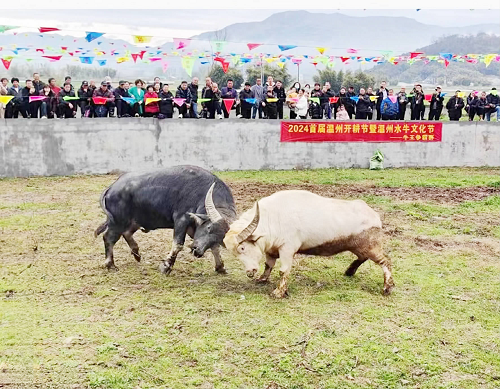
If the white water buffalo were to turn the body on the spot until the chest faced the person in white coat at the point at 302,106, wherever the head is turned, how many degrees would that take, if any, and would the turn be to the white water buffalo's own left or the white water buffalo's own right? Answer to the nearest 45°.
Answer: approximately 90° to the white water buffalo's own right

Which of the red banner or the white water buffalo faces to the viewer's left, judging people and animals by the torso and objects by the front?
the white water buffalo

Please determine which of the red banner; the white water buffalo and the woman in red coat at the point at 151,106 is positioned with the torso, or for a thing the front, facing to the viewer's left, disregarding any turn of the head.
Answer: the white water buffalo

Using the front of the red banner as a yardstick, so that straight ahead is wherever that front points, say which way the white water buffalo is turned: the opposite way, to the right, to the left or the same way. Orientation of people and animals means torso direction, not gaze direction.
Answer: to the right

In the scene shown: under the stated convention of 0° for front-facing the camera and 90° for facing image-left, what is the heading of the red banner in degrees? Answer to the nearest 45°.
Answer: approximately 0°

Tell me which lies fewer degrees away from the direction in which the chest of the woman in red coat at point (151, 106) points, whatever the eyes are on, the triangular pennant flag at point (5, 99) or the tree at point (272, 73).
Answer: the triangular pennant flag

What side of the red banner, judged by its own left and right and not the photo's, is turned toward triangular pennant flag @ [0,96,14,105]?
right

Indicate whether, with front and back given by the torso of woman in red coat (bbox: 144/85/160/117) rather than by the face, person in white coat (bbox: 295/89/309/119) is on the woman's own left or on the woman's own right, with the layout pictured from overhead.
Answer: on the woman's own left

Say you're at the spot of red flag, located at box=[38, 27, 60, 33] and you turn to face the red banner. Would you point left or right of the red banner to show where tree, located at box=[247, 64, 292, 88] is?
left

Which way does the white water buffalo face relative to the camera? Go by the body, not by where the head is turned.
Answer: to the viewer's left

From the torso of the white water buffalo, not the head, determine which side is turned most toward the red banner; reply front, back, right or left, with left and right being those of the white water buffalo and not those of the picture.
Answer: right

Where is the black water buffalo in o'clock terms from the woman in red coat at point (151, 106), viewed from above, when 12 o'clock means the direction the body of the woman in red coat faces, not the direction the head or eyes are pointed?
The black water buffalo is roughly at 12 o'clock from the woman in red coat.

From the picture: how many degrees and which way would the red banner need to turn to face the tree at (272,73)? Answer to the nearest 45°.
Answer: approximately 180°

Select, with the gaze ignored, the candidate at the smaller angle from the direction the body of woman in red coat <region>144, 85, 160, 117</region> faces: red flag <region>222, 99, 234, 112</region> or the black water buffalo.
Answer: the black water buffalo
